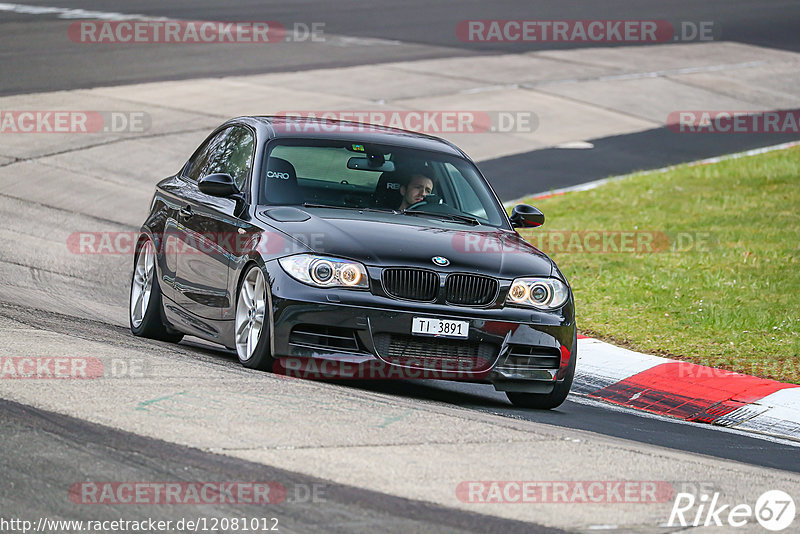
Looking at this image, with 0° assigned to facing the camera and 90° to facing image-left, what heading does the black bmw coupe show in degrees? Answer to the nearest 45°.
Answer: approximately 315°
